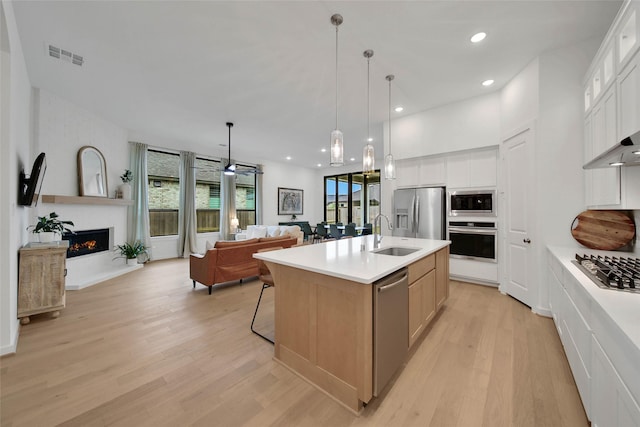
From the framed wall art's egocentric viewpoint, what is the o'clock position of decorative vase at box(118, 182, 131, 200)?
The decorative vase is roughly at 3 o'clock from the framed wall art.

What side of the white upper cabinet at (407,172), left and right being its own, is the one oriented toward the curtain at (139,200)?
right

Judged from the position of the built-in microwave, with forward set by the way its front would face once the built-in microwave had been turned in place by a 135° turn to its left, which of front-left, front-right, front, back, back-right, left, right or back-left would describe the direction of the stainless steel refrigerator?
back-left

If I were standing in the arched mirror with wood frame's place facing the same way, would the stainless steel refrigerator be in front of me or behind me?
in front

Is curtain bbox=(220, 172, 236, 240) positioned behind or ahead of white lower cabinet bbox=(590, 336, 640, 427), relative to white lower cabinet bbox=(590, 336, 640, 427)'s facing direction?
ahead

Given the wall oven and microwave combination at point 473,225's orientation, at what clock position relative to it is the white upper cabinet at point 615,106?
The white upper cabinet is roughly at 11 o'clock from the wall oven and microwave combination.

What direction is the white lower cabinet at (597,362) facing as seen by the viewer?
to the viewer's left

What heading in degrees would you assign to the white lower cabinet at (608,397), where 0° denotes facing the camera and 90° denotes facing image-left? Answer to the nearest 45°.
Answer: approximately 90°

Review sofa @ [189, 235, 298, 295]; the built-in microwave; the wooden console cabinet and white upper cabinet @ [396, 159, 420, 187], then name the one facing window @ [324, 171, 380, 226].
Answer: the wooden console cabinet

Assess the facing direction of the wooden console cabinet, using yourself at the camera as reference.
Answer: facing to the right of the viewer

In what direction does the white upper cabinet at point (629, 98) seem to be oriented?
to the viewer's left

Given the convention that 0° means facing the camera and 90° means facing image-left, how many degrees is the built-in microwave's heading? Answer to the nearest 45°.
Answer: approximately 0°

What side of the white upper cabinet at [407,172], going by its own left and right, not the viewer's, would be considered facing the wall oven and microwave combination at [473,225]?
left
